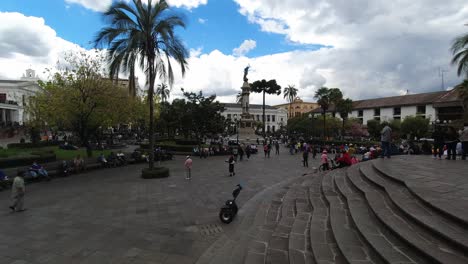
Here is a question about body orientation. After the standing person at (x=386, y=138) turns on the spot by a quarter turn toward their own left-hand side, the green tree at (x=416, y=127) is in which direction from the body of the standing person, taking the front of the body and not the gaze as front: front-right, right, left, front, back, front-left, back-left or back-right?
right

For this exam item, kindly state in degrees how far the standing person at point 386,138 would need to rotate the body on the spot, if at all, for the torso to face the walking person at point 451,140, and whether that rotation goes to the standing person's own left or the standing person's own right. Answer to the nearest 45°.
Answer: approximately 90° to the standing person's own right

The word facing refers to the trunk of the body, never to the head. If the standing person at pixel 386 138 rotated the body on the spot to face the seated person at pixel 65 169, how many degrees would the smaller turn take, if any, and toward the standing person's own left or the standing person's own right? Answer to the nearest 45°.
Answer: approximately 90° to the standing person's own left

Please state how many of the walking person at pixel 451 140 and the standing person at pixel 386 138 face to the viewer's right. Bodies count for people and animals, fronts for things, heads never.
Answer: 0

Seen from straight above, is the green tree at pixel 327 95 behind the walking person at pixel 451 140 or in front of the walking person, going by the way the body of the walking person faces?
in front

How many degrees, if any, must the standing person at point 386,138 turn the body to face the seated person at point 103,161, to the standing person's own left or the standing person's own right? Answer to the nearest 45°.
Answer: approximately 90° to the standing person's own left

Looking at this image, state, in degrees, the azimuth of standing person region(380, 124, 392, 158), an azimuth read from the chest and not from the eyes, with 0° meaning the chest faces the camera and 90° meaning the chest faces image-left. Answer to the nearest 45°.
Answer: approximately 180°
